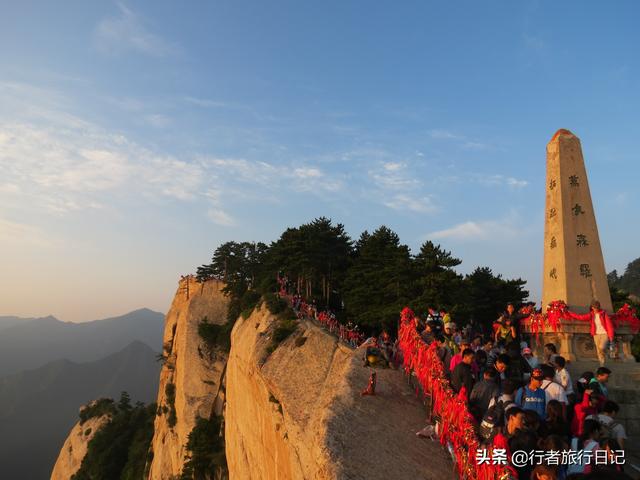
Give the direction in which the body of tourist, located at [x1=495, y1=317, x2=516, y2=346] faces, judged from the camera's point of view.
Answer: toward the camera

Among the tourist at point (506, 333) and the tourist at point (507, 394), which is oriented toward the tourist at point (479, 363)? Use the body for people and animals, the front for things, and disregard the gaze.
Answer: the tourist at point (506, 333)

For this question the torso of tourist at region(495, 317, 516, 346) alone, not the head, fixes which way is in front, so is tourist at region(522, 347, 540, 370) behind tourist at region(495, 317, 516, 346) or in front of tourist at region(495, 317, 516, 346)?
in front

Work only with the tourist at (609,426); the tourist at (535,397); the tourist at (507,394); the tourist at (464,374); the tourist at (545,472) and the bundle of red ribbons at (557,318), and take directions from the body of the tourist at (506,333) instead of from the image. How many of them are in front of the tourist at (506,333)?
5

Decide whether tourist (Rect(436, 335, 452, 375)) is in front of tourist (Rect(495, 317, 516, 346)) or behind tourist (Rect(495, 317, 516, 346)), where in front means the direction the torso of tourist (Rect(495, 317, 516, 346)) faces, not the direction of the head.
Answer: in front
